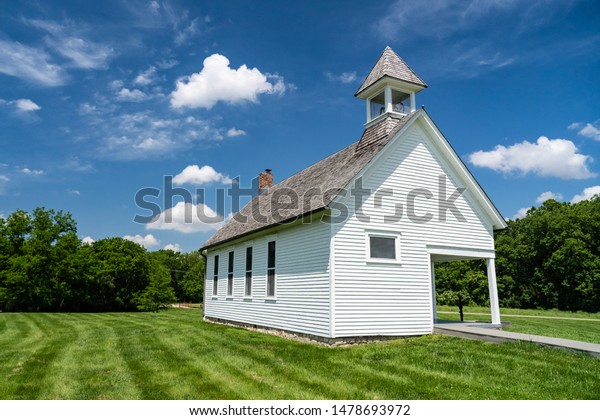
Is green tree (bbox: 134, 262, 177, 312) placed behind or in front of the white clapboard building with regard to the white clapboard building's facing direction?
behind

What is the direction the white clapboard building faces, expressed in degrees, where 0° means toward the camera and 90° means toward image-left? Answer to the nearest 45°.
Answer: approximately 315°

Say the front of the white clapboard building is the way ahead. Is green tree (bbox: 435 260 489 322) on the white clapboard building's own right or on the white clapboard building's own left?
on the white clapboard building's own left
